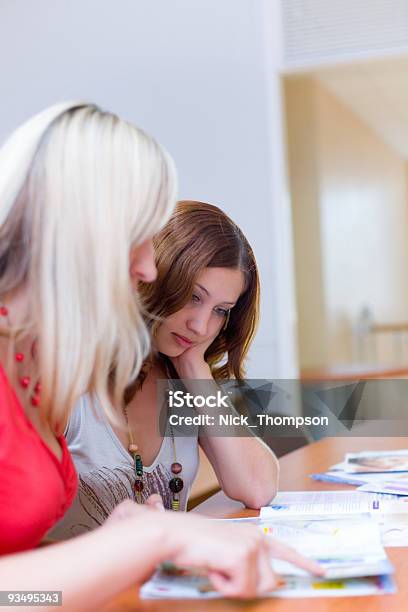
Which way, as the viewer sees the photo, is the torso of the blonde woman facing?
to the viewer's right

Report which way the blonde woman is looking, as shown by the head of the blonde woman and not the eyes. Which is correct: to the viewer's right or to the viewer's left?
to the viewer's right
